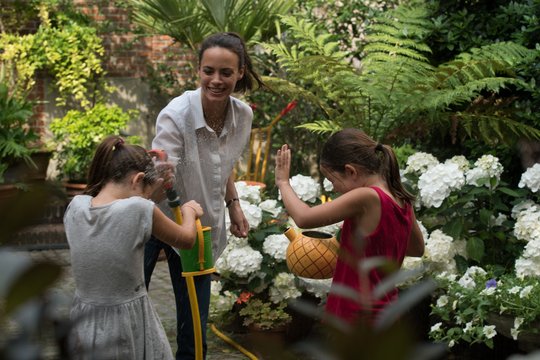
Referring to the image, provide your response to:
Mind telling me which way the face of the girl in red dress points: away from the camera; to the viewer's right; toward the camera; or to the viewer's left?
to the viewer's left

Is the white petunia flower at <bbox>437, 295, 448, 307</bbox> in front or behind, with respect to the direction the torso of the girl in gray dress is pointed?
in front

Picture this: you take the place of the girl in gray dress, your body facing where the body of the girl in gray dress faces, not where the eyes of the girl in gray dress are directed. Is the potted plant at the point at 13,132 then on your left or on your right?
on your left

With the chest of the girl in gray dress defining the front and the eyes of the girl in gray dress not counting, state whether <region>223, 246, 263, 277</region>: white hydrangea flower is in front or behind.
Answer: in front

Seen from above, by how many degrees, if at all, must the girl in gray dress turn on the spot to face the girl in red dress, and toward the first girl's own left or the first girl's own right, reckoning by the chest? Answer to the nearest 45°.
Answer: approximately 45° to the first girl's own right

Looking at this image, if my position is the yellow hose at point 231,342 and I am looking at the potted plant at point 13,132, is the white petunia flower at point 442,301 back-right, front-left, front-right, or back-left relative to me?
back-right

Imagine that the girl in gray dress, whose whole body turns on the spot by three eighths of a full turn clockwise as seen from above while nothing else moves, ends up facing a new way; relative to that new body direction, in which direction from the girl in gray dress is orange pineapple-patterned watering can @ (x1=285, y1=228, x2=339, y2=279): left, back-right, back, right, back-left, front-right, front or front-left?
back-left

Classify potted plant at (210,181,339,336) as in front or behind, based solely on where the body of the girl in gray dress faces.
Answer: in front

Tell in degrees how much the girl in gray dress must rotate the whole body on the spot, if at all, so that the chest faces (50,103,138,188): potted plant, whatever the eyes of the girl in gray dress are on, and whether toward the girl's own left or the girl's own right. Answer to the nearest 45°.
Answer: approximately 45° to the girl's own left

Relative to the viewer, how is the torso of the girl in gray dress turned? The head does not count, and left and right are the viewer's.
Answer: facing away from the viewer and to the right of the viewer
